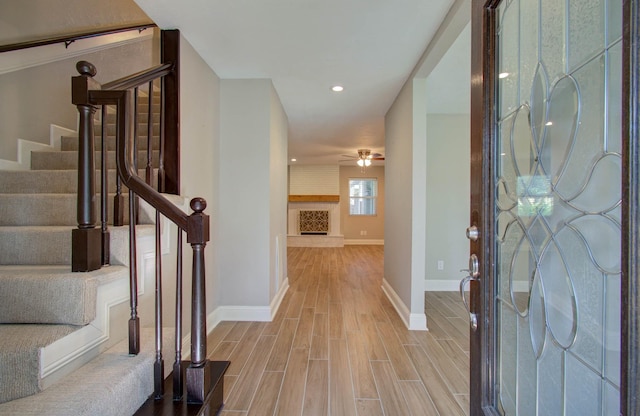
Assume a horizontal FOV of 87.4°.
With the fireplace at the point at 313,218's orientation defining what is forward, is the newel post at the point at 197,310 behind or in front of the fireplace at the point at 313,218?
in front

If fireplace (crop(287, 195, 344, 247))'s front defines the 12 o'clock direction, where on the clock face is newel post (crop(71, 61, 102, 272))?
The newel post is roughly at 12 o'clock from the fireplace.

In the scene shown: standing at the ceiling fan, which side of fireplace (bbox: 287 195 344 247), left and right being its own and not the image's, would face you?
front

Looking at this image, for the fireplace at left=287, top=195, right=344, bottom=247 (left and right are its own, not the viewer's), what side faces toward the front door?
front

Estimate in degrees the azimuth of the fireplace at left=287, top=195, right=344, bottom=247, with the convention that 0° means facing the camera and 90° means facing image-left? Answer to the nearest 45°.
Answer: approximately 0°
